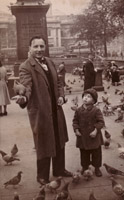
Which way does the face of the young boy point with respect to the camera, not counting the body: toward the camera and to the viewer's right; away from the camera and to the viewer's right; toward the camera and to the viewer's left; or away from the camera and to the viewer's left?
toward the camera and to the viewer's left

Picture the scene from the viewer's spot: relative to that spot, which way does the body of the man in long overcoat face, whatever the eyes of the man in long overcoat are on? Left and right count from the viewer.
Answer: facing the viewer and to the right of the viewer

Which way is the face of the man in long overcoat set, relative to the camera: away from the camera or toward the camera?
toward the camera
